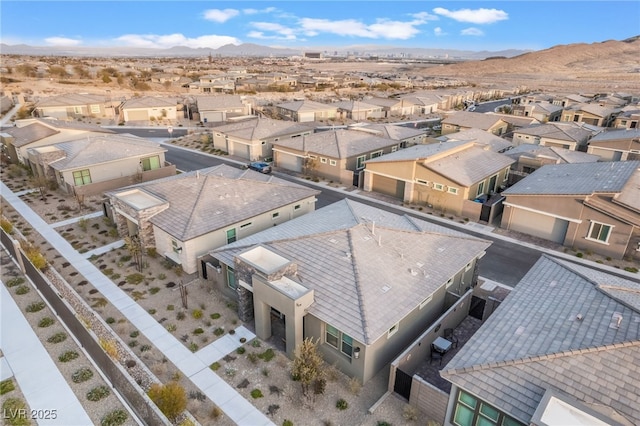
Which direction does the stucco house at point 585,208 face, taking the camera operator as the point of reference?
facing the viewer and to the left of the viewer

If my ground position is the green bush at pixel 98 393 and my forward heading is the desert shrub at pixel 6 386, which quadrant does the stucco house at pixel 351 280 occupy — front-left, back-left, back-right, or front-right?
back-right

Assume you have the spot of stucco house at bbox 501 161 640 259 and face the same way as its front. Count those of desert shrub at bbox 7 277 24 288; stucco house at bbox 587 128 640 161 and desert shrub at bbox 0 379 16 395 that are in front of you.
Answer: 2

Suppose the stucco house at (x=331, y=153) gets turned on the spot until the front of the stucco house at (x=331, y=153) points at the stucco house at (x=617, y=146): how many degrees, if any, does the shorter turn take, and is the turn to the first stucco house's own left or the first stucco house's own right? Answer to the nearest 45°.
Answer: approximately 135° to the first stucco house's own left

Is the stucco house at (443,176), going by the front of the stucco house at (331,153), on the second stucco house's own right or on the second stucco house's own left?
on the second stucco house's own left

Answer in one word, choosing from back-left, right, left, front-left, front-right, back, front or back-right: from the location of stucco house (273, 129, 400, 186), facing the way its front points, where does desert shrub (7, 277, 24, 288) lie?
front
